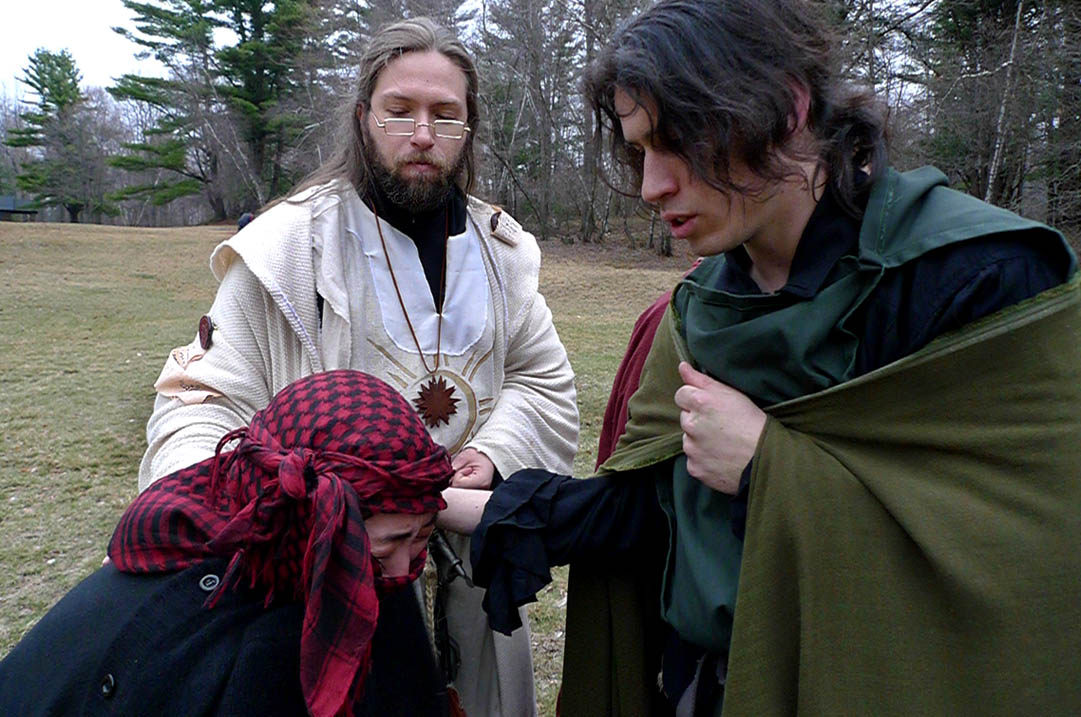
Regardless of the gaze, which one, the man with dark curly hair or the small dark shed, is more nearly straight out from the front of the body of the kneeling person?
the man with dark curly hair

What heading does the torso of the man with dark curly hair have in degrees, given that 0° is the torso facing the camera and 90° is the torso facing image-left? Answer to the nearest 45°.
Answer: approximately 45°

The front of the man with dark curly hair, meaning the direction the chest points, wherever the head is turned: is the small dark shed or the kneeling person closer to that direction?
the kneeling person

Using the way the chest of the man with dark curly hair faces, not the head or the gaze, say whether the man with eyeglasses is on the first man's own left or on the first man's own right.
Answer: on the first man's own right

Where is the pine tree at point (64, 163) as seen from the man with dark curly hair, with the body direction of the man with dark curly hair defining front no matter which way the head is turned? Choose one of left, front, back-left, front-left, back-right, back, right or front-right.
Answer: right

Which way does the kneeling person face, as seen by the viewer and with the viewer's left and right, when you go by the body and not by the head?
facing to the right of the viewer

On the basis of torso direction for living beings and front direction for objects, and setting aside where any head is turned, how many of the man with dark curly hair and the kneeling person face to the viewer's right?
1

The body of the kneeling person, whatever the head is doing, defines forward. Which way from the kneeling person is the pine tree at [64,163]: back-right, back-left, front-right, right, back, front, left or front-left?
left

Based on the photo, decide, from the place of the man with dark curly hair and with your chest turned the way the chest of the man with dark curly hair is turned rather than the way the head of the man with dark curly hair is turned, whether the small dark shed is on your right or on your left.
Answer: on your right

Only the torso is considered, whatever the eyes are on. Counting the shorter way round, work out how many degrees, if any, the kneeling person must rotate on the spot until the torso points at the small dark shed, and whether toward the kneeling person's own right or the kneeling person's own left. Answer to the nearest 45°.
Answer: approximately 90° to the kneeling person's own left

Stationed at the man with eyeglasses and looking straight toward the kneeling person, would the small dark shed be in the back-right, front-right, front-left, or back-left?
back-right

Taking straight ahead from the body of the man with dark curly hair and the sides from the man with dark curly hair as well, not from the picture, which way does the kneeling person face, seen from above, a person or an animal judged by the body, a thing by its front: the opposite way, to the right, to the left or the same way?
the opposite way

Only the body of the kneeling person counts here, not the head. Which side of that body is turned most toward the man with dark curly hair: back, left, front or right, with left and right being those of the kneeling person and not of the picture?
front
